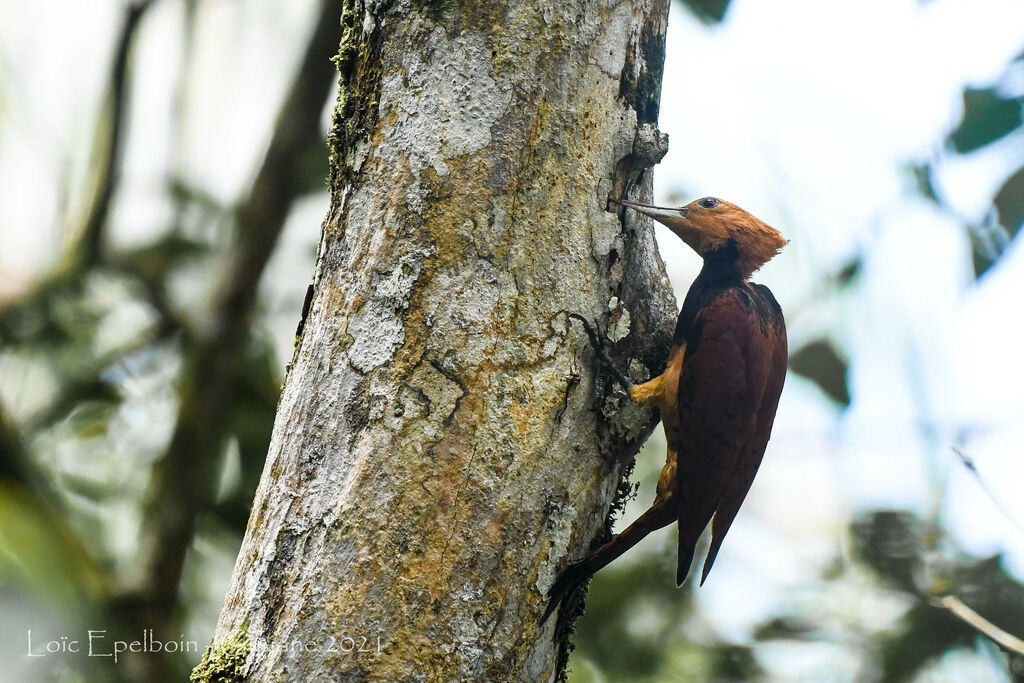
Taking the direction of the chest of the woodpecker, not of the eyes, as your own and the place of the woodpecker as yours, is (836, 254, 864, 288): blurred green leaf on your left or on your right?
on your right

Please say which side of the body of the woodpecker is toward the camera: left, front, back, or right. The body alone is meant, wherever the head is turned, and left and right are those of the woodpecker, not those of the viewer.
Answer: left

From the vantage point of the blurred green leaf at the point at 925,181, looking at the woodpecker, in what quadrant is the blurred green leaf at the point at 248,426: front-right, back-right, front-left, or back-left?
front-right

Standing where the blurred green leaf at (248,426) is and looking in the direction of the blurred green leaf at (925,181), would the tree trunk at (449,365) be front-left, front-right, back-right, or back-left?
front-right

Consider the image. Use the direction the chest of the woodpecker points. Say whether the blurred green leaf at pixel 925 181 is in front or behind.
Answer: behind

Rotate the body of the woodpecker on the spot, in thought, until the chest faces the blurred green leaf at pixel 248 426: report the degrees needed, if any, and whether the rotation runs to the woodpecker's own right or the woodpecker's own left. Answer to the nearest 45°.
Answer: approximately 45° to the woodpecker's own right
